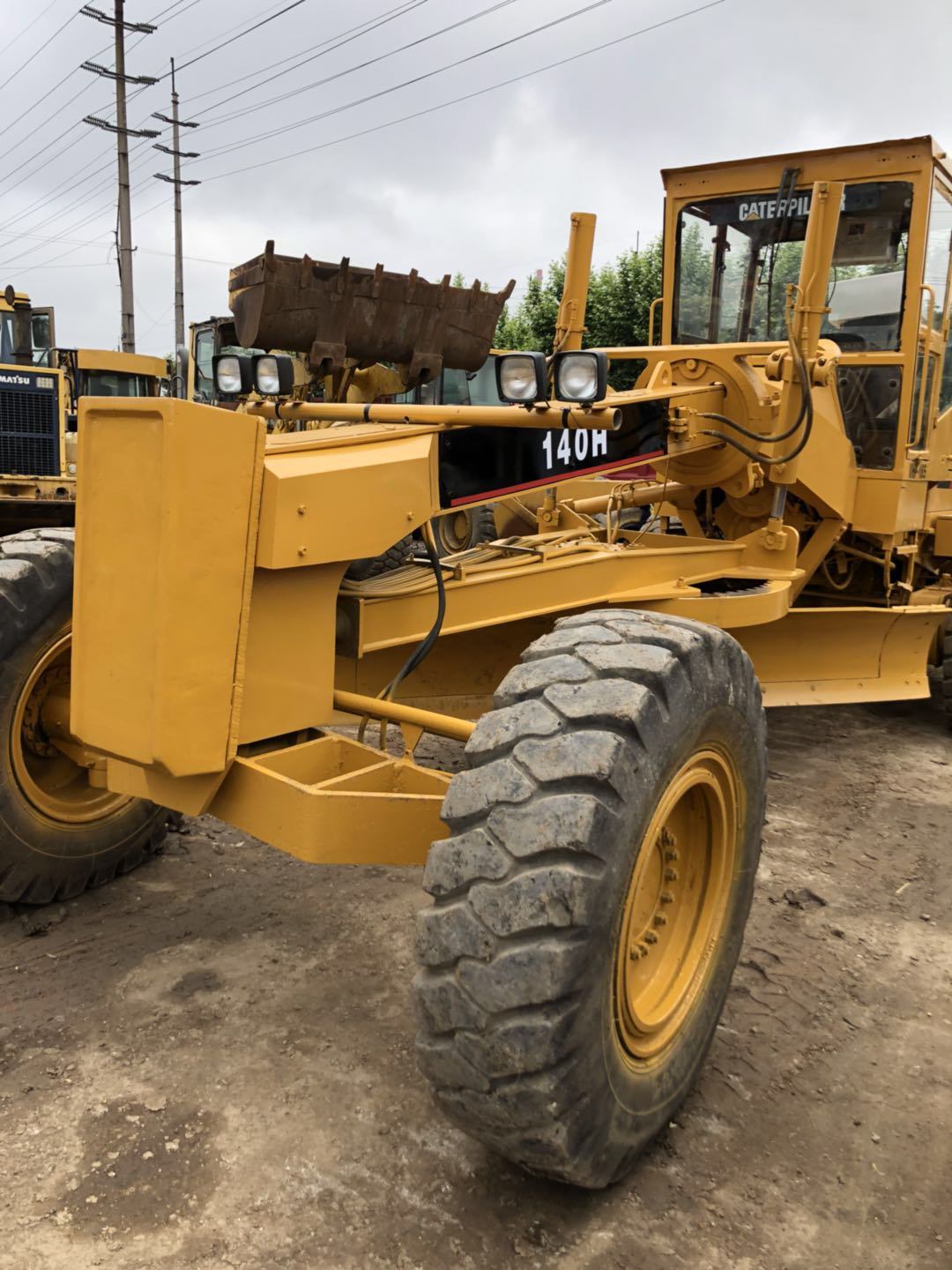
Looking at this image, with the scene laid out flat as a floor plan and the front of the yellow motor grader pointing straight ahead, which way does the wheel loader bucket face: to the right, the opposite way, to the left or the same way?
to the left

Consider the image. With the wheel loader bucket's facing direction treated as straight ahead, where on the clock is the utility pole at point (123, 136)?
The utility pole is roughly at 7 o'clock from the wheel loader bucket.

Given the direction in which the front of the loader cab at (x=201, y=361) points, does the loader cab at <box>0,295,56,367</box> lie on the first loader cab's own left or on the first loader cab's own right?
on the first loader cab's own right

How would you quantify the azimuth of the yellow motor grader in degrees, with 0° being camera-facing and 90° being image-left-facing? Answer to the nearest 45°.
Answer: approximately 45°
